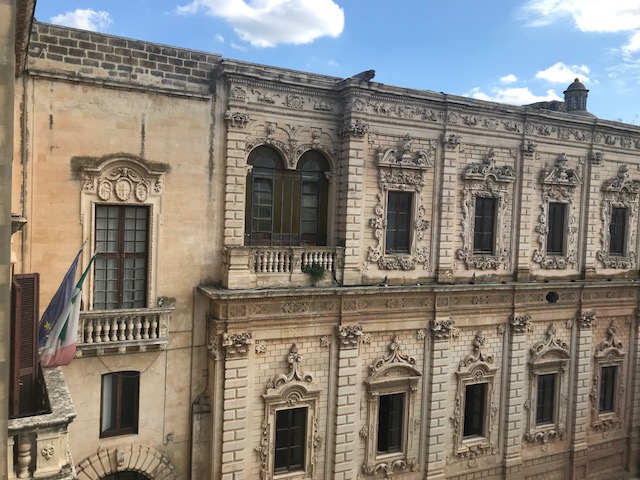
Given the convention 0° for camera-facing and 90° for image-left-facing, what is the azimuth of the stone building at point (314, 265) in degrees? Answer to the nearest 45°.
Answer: approximately 315°
